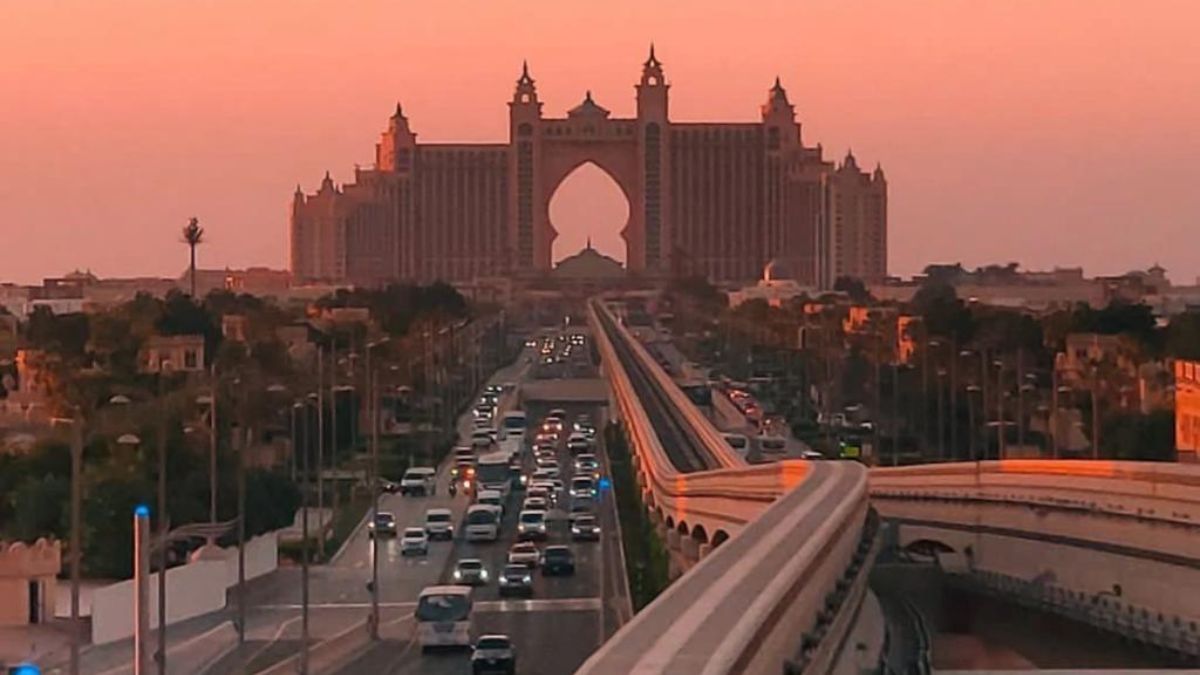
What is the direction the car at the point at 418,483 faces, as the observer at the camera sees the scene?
facing the viewer and to the left of the viewer

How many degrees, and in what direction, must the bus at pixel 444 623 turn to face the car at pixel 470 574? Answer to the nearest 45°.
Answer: approximately 180°

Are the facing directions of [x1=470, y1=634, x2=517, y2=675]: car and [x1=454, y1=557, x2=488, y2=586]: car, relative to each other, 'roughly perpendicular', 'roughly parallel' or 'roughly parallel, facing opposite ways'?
roughly parallel

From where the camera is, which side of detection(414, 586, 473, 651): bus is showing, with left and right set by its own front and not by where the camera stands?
front

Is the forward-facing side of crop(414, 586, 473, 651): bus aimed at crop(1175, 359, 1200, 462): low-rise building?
no

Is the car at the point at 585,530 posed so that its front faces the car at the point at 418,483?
no
